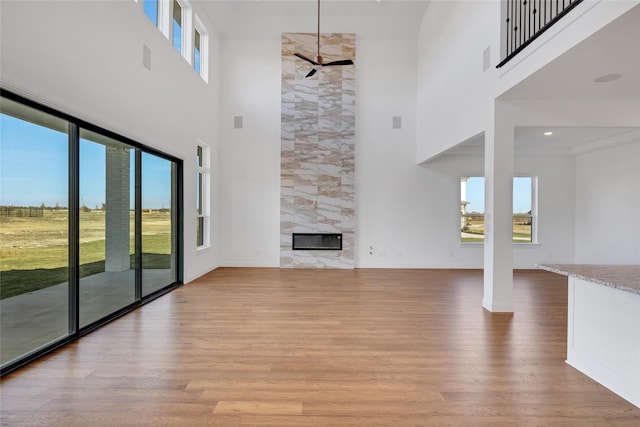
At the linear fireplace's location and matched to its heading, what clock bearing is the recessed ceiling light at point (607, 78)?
The recessed ceiling light is roughly at 11 o'clock from the linear fireplace.

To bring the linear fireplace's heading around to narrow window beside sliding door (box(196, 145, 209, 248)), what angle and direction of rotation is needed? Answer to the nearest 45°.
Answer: approximately 90° to its right

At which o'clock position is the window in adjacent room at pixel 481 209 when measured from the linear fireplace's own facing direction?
The window in adjacent room is roughly at 9 o'clock from the linear fireplace.

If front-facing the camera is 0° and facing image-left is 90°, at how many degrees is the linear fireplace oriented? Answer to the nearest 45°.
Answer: approximately 0°

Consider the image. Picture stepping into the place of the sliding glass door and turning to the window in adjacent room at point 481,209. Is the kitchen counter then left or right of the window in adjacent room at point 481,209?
right

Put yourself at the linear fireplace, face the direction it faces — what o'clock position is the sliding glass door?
The sliding glass door is roughly at 1 o'clock from the linear fireplace.

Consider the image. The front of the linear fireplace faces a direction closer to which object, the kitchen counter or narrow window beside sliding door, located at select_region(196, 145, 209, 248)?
the kitchen counter
